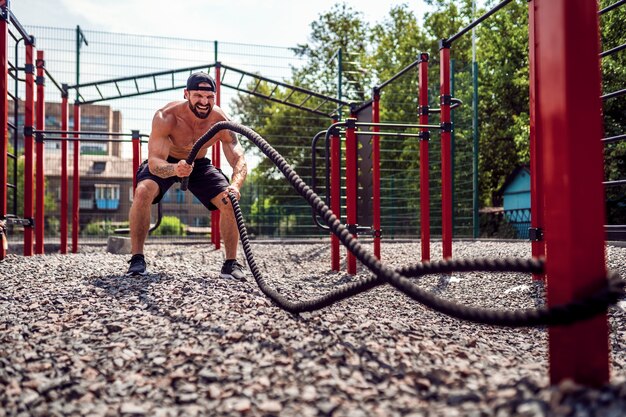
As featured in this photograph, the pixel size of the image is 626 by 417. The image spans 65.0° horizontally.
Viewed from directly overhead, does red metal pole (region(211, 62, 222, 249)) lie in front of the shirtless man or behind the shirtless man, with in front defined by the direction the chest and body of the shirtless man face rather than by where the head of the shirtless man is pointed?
behind

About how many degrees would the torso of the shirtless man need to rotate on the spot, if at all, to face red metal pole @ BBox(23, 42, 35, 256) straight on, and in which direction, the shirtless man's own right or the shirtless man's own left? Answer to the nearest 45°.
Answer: approximately 135° to the shirtless man's own right

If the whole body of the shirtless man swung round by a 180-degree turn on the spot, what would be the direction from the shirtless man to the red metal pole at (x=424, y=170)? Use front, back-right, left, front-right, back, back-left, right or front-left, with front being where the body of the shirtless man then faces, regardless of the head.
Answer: right

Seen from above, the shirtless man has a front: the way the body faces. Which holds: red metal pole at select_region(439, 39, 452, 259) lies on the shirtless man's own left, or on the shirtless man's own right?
on the shirtless man's own left

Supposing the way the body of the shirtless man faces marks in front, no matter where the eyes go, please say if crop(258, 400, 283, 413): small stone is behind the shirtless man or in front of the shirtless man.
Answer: in front

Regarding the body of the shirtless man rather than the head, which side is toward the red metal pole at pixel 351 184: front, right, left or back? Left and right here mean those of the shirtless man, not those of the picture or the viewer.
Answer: left

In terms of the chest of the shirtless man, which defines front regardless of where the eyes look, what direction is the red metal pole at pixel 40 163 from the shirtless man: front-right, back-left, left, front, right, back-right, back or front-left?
back-right

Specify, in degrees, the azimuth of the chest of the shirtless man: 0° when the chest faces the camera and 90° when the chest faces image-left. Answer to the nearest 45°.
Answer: approximately 0°

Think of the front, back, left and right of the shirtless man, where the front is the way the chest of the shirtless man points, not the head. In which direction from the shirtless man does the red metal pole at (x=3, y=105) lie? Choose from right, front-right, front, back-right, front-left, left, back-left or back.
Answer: back-right

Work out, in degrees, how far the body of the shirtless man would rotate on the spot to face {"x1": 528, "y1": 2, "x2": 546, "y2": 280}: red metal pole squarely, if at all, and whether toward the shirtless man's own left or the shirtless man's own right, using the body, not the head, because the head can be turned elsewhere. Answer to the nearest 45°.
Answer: approximately 90° to the shirtless man's own left
